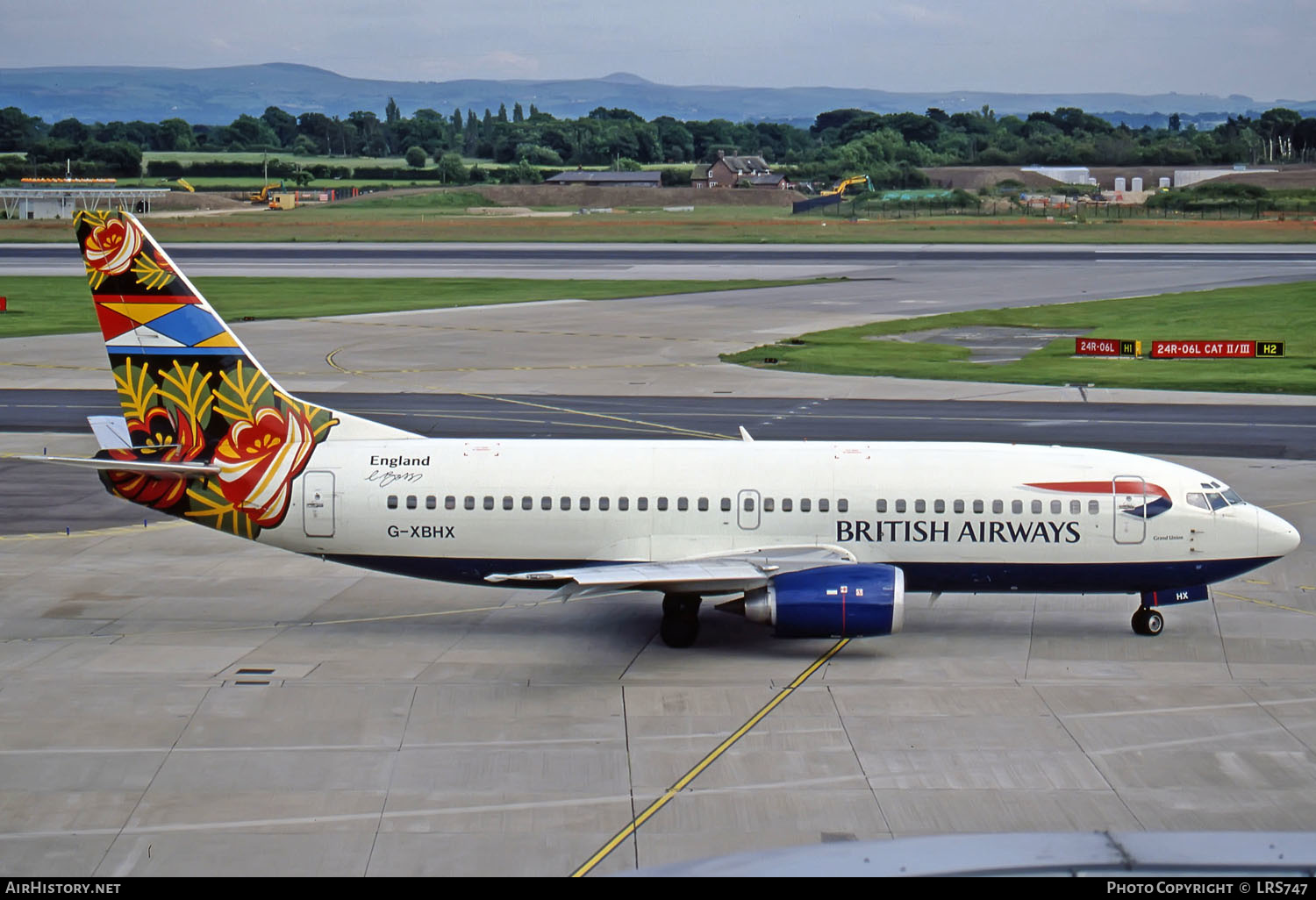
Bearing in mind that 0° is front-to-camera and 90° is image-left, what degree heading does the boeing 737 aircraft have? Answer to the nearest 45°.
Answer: approximately 270°
